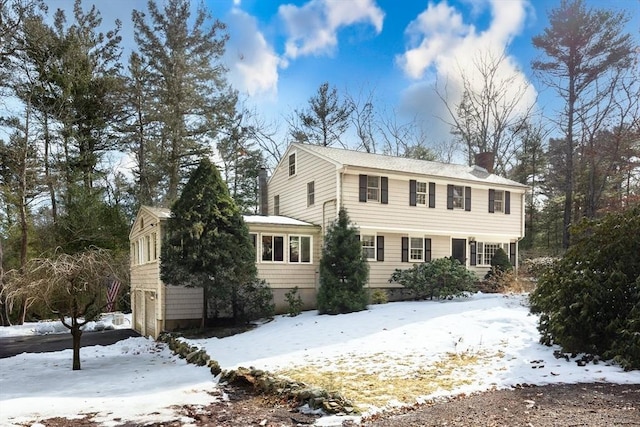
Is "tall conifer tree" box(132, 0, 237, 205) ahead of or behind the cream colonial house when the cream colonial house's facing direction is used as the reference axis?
behind

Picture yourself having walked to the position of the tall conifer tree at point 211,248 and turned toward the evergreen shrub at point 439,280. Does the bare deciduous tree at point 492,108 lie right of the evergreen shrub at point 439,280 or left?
left

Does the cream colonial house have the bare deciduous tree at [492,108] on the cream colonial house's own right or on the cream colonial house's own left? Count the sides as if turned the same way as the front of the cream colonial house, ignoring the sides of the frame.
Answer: on the cream colonial house's own left

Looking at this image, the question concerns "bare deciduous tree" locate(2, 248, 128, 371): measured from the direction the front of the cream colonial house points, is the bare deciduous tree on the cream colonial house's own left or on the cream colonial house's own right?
on the cream colonial house's own right
